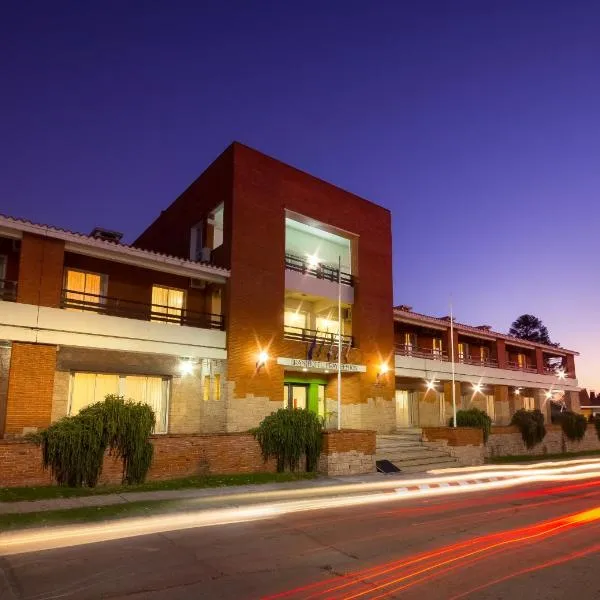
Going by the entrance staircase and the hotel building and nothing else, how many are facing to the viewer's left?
0

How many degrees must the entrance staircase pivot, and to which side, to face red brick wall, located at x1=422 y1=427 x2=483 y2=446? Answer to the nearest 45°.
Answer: approximately 90° to its left

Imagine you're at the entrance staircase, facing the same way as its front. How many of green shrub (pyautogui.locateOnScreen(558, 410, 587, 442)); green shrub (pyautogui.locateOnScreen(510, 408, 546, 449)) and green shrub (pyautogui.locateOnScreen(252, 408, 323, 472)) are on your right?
1

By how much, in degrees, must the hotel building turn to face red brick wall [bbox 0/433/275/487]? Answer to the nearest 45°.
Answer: approximately 45° to its right

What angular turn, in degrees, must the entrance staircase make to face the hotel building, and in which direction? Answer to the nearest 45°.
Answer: approximately 135° to its right

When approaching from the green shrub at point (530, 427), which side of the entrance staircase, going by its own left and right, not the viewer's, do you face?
left

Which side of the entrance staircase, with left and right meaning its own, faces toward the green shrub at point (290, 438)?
right

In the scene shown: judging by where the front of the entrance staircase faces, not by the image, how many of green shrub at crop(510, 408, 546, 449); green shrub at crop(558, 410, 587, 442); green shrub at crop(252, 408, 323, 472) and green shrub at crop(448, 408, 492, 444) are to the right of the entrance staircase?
1

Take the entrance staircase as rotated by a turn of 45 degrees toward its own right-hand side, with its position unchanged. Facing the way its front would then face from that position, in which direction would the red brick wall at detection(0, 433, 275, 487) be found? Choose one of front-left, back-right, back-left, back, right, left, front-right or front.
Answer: front-right

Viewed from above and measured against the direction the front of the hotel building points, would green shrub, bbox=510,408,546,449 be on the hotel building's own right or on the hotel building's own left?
on the hotel building's own left

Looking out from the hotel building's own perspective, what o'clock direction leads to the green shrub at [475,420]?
The green shrub is roughly at 10 o'clock from the hotel building.
